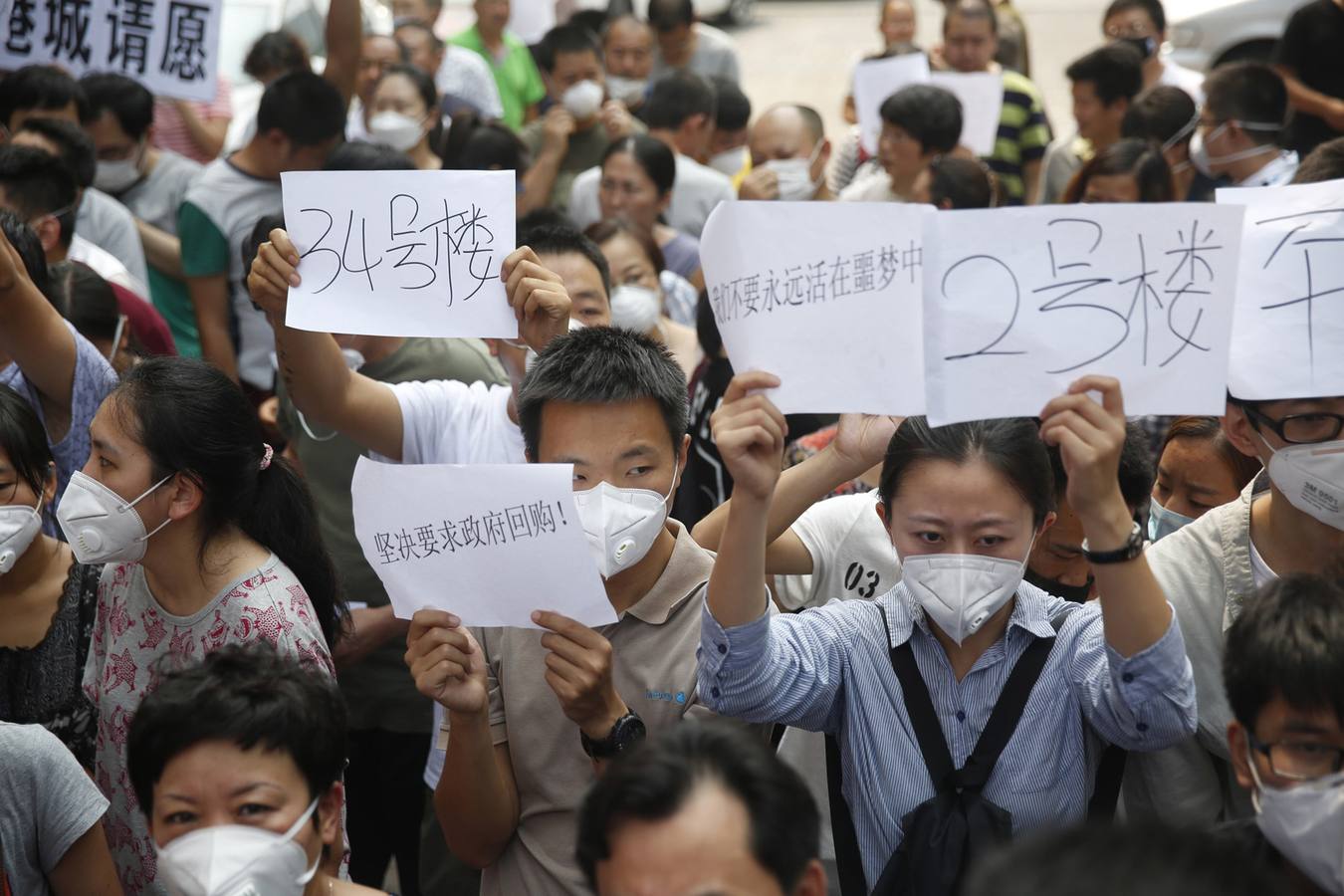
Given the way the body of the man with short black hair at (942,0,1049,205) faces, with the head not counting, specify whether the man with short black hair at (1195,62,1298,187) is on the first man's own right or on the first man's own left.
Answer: on the first man's own left

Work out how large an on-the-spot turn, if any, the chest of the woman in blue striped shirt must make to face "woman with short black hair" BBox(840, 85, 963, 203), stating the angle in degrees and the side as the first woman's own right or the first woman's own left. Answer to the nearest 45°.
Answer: approximately 180°

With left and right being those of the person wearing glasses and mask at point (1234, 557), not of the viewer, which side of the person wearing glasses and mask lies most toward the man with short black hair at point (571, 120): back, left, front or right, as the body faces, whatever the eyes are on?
back

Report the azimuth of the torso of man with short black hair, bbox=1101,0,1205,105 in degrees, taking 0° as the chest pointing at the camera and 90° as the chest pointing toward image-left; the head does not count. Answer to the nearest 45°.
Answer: approximately 45°

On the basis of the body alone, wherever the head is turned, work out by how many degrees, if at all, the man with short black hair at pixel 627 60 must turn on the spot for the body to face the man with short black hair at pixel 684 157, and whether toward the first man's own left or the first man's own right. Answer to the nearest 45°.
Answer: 0° — they already face them
